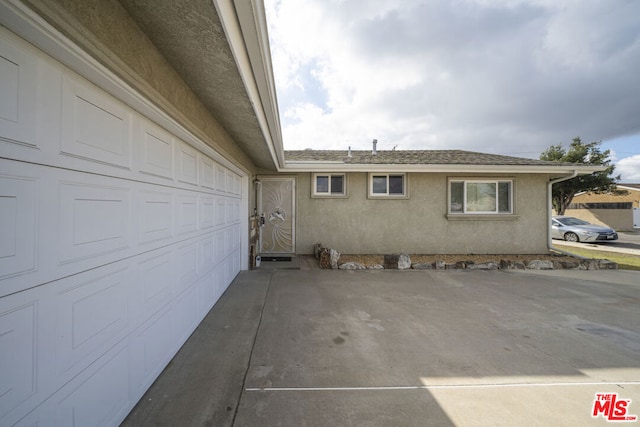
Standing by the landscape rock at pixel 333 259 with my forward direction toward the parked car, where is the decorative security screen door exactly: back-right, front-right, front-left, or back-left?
back-left

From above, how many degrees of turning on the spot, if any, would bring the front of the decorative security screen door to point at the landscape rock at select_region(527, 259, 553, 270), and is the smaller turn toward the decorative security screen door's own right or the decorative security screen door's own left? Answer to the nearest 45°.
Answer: approximately 90° to the decorative security screen door's own left

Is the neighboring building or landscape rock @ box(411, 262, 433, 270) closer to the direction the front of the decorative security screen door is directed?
the landscape rock

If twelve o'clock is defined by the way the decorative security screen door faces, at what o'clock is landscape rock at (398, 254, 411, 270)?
The landscape rock is roughly at 10 o'clock from the decorative security screen door.

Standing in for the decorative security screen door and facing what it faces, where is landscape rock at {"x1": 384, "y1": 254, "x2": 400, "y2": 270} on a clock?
The landscape rock is roughly at 10 o'clock from the decorative security screen door.

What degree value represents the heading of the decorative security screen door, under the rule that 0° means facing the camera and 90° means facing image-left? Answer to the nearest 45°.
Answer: approximately 0°

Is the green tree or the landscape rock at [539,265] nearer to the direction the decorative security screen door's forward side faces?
the landscape rock

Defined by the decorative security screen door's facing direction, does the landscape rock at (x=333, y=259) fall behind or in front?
in front

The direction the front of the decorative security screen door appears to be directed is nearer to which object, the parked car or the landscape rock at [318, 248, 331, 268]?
the landscape rock

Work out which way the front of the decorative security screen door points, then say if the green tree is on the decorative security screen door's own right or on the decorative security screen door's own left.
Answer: on the decorative security screen door's own left

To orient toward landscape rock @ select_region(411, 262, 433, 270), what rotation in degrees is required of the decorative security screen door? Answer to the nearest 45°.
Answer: approximately 45° to its left

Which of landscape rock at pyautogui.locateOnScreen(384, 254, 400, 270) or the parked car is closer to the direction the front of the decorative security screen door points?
the landscape rock

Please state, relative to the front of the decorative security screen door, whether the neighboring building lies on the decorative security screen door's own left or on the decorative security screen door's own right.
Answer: on the decorative security screen door's own left

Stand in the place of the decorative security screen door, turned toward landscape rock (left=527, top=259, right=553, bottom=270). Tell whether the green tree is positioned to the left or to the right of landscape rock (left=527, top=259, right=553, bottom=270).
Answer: left
